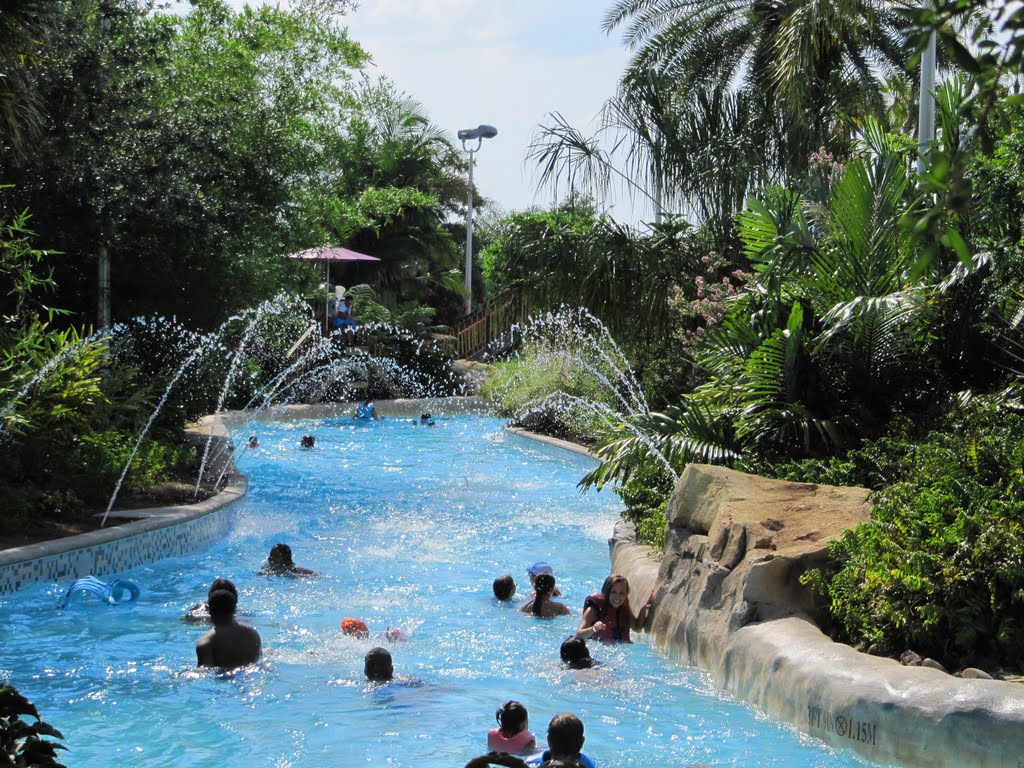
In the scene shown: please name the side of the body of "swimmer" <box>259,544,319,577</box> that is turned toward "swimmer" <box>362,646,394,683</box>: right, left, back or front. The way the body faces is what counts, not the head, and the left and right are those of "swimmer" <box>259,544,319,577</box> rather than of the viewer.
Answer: back

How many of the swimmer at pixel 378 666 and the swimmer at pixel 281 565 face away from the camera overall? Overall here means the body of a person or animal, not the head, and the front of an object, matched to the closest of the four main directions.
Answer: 2

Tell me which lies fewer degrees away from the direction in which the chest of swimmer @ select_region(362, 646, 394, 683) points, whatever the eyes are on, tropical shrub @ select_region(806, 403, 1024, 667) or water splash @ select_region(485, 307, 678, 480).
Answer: the water splash

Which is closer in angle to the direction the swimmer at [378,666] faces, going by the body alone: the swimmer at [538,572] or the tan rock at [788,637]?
the swimmer

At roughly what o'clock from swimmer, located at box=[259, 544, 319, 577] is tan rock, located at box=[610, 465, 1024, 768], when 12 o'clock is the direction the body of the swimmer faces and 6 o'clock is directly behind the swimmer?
The tan rock is roughly at 5 o'clock from the swimmer.

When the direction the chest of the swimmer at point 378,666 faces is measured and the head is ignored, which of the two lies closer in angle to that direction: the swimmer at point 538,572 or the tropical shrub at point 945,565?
the swimmer

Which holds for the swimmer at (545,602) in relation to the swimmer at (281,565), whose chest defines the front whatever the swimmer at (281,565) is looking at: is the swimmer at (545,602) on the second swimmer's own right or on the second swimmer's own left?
on the second swimmer's own right

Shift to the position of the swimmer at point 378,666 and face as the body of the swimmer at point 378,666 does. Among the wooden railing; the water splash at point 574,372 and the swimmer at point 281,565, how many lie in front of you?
3

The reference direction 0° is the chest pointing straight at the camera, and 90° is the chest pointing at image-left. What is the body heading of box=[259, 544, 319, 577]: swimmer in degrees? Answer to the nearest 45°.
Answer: approximately 180°

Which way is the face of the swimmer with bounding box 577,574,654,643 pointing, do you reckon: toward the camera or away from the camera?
toward the camera

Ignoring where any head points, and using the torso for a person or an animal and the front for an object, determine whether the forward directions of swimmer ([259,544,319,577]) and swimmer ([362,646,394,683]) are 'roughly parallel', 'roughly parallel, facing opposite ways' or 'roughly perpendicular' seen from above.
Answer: roughly parallel

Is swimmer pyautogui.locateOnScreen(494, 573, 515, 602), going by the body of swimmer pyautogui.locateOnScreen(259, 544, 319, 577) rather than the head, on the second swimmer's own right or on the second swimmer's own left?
on the second swimmer's own right

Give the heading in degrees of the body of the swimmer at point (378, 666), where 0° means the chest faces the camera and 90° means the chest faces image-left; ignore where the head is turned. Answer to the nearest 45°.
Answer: approximately 180°

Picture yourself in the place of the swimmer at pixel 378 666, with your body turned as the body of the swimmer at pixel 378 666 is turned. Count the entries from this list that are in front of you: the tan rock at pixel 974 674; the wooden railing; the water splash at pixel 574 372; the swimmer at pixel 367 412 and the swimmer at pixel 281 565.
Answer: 4

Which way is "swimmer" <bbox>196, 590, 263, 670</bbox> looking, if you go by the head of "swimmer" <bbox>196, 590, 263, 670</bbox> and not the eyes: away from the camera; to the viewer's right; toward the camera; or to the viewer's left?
away from the camera
